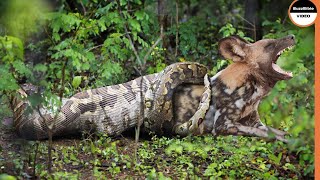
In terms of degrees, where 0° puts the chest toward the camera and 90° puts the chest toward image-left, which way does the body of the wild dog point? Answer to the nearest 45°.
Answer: approximately 270°

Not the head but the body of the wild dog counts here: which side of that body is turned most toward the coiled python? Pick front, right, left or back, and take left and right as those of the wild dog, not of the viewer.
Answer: back
